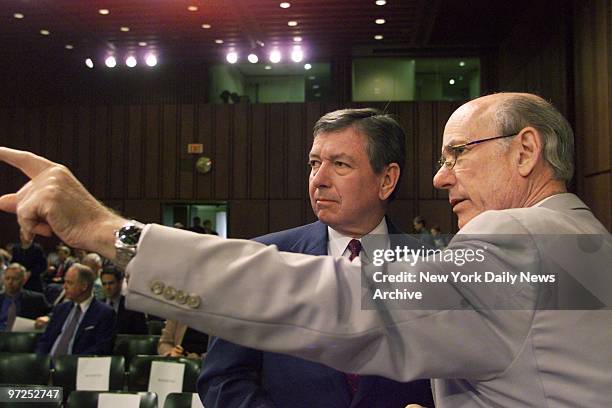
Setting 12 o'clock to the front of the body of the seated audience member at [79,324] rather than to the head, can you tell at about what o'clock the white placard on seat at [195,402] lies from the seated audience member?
The white placard on seat is roughly at 10 o'clock from the seated audience member.

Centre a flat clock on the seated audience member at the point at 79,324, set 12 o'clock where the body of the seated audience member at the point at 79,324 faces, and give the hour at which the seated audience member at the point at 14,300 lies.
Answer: the seated audience member at the point at 14,300 is roughly at 4 o'clock from the seated audience member at the point at 79,324.

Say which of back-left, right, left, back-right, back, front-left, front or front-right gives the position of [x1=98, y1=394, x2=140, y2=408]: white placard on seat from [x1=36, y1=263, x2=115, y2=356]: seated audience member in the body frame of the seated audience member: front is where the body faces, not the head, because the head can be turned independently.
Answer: front-left

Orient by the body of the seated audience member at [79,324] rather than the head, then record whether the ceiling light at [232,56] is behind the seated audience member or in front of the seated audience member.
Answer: behind

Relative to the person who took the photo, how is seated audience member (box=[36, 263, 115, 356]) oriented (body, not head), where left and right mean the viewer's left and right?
facing the viewer and to the left of the viewer

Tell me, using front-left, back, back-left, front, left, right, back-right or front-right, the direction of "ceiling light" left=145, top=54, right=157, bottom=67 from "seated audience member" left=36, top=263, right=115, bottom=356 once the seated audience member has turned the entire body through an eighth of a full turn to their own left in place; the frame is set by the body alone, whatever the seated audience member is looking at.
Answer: back

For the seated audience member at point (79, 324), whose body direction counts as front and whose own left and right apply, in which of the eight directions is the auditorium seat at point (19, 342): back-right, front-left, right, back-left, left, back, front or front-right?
right

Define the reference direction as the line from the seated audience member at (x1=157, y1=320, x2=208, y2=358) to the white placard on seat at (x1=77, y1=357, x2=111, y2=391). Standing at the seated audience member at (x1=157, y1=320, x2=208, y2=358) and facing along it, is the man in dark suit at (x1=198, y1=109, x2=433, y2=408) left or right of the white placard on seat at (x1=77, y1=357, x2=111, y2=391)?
left

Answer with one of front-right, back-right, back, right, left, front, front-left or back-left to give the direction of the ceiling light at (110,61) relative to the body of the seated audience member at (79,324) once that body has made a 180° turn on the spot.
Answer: front-left

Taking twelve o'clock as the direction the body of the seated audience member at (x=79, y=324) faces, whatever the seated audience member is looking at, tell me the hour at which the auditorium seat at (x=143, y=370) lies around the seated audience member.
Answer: The auditorium seat is roughly at 10 o'clock from the seated audience member.

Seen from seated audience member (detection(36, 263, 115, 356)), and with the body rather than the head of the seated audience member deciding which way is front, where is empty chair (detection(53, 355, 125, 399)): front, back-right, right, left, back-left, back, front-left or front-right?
front-left

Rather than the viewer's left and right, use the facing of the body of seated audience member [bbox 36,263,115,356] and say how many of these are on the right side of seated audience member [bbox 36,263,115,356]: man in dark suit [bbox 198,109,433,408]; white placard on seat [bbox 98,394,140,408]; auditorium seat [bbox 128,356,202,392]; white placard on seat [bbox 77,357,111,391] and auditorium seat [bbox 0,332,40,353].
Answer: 1
